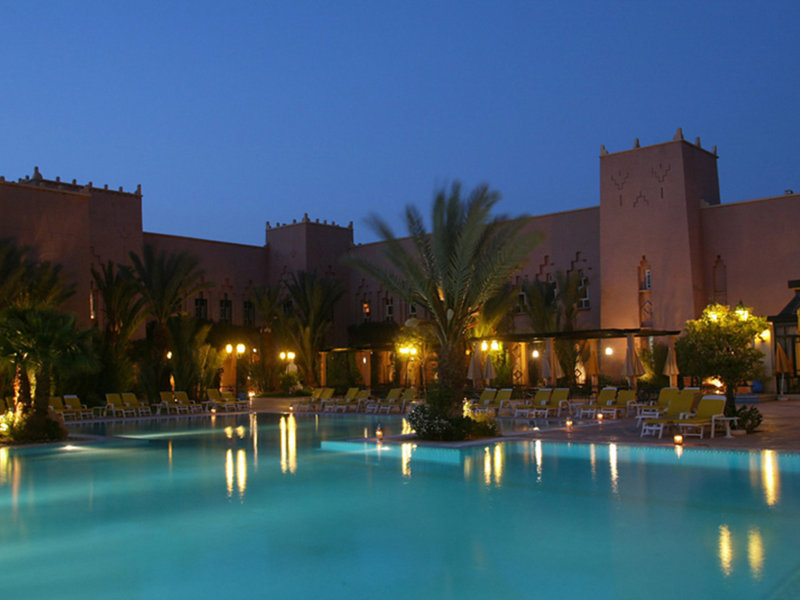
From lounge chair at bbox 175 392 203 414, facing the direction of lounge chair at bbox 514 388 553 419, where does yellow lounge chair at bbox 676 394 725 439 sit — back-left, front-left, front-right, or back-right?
front-right

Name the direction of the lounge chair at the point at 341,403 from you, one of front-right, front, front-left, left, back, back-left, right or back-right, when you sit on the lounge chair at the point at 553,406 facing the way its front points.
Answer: right

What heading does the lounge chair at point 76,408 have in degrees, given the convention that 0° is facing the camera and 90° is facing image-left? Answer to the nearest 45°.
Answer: approximately 315°

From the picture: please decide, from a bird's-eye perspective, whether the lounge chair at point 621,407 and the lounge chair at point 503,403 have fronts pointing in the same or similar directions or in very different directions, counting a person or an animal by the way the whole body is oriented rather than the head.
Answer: same or similar directions

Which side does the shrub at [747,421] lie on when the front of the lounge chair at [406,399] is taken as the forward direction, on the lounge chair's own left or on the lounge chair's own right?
on the lounge chair's own left

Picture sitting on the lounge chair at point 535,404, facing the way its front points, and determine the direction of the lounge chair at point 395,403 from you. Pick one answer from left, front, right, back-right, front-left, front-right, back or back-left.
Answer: right

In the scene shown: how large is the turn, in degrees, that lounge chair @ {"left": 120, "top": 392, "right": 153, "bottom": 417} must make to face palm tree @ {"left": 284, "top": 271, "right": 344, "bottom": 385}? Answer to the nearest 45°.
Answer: approximately 90° to its left

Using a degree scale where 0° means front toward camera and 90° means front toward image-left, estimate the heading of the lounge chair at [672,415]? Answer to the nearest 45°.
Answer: approximately 45°

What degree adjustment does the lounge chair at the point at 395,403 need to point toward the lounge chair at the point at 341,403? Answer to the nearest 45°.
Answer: approximately 90° to its right

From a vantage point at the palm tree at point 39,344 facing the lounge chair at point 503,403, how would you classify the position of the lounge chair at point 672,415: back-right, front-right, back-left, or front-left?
front-right

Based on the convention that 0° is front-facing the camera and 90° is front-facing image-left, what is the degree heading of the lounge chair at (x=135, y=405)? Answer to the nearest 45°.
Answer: approximately 315°

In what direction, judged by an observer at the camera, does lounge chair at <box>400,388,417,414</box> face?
facing the viewer and to the left of the viewer

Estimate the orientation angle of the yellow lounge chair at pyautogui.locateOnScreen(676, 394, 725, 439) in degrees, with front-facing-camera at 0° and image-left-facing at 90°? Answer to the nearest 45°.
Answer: approximately 45°
